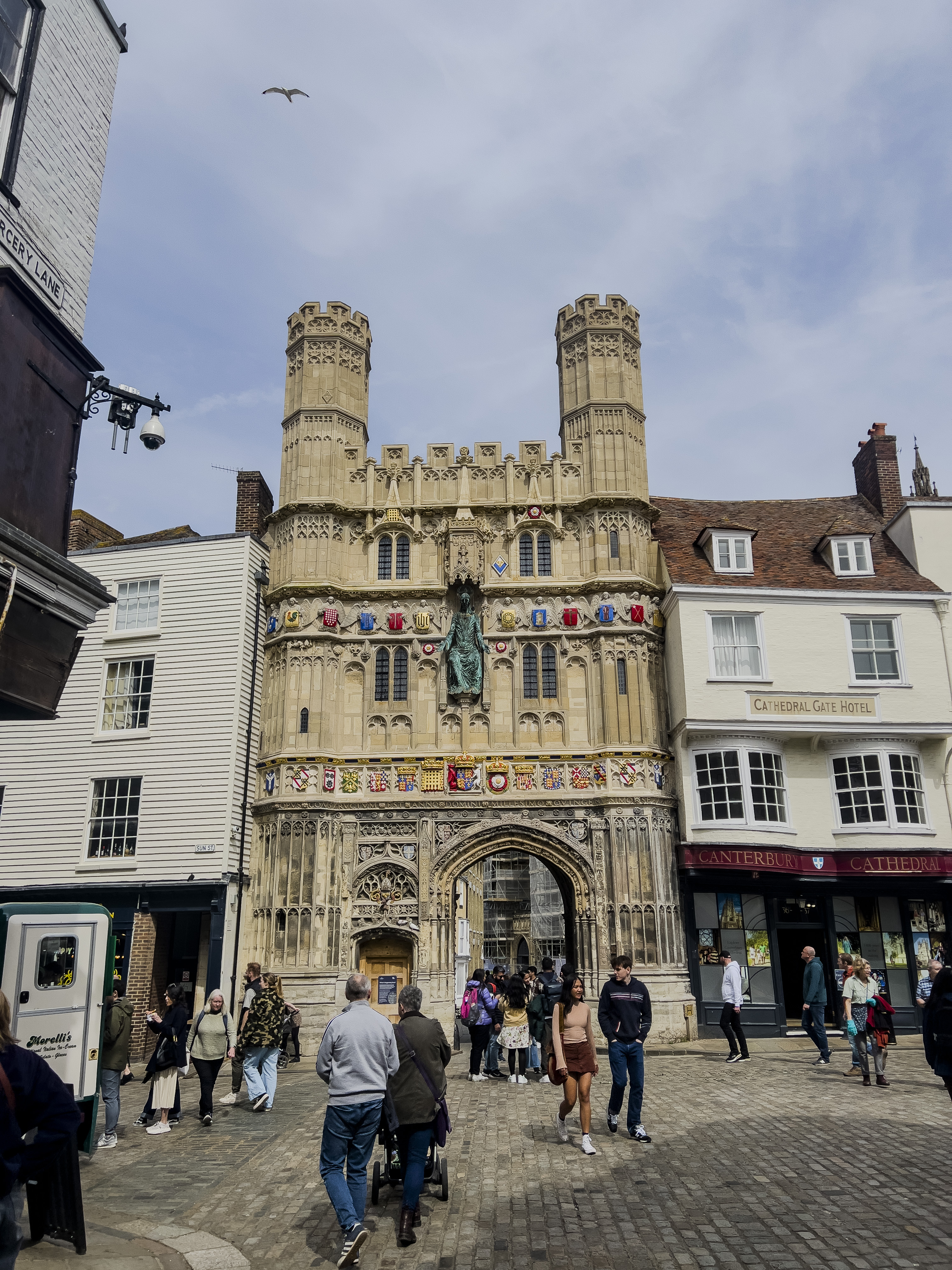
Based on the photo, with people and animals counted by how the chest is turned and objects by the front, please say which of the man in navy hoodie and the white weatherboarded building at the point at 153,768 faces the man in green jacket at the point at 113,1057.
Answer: the white weatherboarded building

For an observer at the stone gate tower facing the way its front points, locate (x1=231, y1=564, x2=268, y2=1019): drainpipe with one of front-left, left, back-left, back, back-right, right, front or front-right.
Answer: right

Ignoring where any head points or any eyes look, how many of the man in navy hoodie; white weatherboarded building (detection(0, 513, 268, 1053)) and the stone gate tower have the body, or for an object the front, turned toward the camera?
3

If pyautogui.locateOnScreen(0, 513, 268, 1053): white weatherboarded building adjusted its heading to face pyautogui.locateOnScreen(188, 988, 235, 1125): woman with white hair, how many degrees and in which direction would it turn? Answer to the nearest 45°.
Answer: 0° — it already faces them

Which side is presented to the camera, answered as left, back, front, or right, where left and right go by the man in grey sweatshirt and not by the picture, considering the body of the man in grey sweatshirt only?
back

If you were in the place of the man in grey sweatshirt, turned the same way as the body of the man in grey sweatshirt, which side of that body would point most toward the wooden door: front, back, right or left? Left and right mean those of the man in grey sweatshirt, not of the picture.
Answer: front

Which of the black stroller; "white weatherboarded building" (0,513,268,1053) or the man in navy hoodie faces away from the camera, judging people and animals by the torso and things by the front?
the black stroller

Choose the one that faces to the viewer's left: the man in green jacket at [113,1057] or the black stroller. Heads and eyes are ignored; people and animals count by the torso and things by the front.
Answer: the man in green jacket

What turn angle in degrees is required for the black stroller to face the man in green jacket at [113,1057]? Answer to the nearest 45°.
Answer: approximately 45° to its left

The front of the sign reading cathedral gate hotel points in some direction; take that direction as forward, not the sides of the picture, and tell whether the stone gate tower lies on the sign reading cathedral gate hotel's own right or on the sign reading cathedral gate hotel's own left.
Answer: on the sign reading cathedral gate hotel's own right

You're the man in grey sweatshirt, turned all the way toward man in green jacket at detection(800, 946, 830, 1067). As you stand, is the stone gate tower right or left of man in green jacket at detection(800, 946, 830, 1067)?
left
